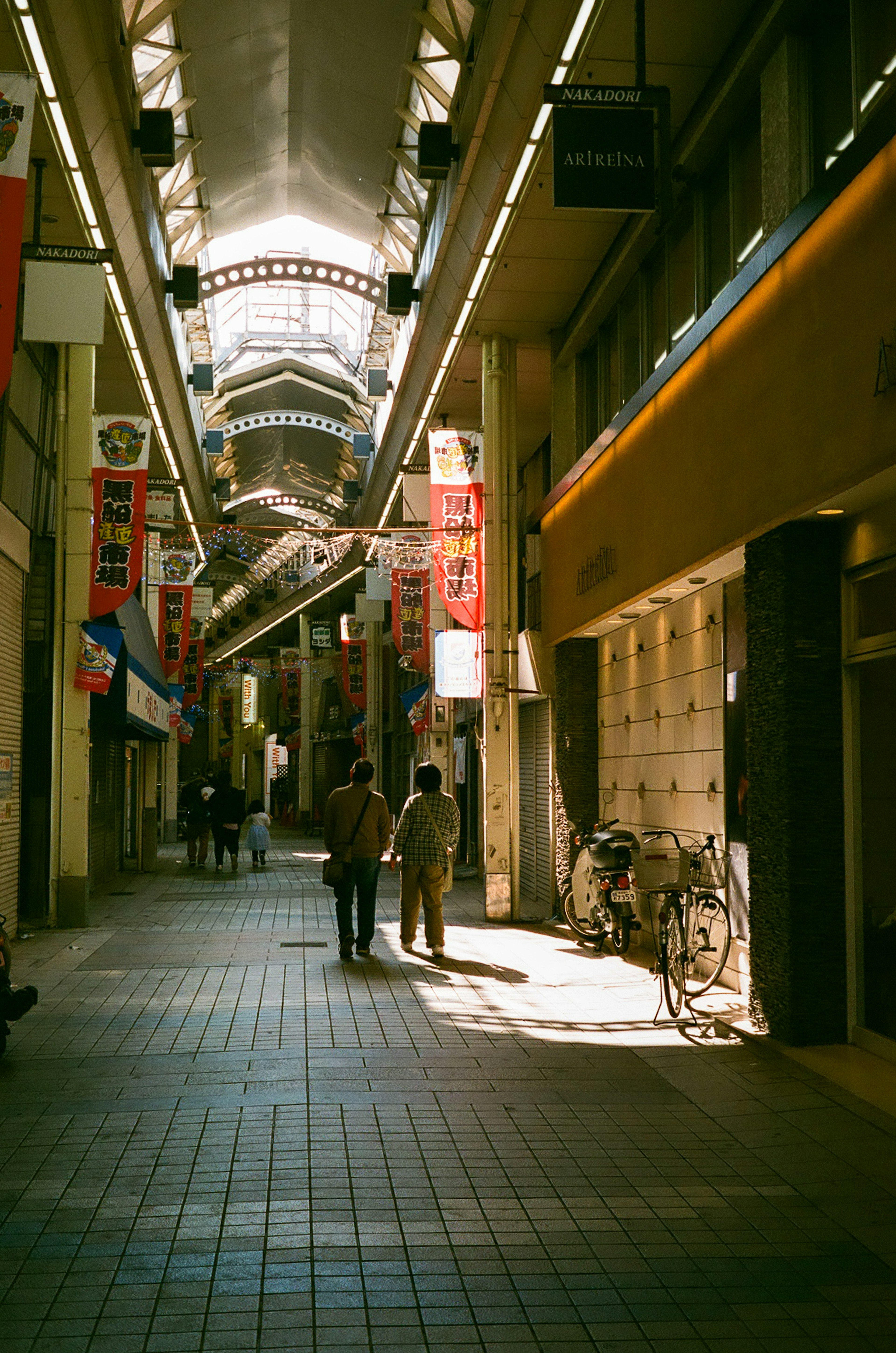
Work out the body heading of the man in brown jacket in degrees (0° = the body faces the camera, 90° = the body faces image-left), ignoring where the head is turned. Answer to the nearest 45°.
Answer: approximately 180°

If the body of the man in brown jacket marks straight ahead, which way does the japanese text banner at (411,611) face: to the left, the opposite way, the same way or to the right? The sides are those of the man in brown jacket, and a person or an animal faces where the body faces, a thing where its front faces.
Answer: the opposite way

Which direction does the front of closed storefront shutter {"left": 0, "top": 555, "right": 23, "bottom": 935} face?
to the viewer's right

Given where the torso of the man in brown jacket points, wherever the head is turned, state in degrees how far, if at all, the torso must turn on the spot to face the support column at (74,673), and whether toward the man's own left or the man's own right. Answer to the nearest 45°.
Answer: approximately 45° to the man's own left

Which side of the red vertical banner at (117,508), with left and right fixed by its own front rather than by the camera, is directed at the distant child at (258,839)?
back

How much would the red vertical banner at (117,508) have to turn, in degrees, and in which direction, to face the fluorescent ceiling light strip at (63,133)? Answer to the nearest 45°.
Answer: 0° — it already faces it

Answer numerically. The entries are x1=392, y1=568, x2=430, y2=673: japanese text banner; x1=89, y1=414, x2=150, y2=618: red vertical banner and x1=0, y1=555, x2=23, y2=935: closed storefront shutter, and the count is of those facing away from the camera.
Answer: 0

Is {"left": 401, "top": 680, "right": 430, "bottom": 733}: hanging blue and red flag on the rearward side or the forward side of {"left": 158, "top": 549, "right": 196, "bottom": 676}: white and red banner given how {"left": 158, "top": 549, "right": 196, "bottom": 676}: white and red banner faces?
on the forward side

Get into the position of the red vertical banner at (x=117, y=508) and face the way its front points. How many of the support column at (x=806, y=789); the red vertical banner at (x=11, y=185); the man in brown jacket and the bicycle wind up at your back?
0

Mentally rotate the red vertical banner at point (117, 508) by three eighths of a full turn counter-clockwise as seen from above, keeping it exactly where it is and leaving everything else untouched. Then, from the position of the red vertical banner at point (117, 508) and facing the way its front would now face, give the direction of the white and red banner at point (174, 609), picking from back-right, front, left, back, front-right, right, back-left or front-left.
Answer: front-left

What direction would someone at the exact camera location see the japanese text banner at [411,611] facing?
facing the viewer

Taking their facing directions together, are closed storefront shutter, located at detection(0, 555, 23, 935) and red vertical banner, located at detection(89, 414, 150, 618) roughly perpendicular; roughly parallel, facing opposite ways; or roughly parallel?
roughly perpendicular

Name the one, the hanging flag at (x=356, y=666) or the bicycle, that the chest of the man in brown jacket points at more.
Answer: the hanging flag

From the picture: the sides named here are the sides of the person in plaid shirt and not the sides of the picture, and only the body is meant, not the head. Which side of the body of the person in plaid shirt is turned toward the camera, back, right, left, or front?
back

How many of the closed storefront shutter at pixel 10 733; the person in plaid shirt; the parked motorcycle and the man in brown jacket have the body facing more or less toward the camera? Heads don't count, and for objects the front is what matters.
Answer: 0

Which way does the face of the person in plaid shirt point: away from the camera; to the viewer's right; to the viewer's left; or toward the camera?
away from the camera

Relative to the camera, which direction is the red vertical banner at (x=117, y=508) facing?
toward the camera

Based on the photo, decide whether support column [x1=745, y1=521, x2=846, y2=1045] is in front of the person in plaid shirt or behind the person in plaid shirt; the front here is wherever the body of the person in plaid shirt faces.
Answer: behind
